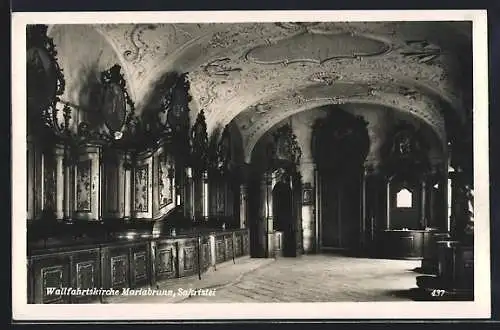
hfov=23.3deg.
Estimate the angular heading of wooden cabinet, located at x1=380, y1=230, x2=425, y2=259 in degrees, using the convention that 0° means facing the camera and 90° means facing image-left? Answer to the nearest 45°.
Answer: approximately 0°
